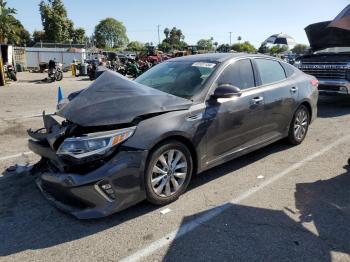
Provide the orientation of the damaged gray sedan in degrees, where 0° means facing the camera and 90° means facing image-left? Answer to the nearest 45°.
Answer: approximately 45°

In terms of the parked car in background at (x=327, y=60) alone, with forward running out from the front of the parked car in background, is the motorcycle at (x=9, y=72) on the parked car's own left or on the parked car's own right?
on the parked car's own right

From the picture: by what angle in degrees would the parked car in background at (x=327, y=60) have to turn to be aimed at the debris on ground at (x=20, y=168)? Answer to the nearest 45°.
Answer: approximately 45° to its right

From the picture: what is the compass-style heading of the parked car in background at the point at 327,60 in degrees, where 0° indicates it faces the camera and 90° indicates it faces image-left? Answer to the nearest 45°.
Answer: approximately 0°

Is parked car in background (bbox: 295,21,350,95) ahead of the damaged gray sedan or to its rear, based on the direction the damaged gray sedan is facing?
to the rear

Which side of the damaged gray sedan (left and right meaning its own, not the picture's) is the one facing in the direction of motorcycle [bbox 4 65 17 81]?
right

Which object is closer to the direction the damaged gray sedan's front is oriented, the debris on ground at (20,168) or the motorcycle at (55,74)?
the debris on ground

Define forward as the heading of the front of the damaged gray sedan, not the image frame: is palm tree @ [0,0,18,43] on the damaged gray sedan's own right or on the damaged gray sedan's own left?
on the damaged gray sedan's own right

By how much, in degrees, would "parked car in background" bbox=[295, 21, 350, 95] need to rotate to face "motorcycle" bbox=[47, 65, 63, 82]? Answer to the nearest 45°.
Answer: approximately 135° to its right
